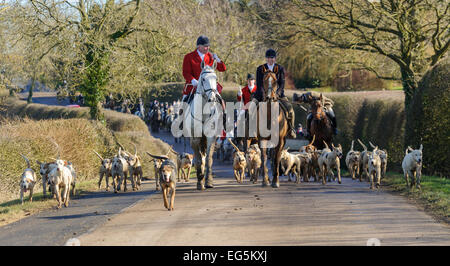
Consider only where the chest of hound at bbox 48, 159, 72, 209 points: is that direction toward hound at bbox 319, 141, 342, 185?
no

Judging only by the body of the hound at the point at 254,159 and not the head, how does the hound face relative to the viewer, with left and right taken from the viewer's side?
facing the viewer

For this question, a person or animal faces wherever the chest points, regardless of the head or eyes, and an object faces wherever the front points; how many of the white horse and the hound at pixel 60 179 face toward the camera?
2

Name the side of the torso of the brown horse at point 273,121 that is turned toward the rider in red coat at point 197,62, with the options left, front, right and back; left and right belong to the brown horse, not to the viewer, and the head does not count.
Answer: right

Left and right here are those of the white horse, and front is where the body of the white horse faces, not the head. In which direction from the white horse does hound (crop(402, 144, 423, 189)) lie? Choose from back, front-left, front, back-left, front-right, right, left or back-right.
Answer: left

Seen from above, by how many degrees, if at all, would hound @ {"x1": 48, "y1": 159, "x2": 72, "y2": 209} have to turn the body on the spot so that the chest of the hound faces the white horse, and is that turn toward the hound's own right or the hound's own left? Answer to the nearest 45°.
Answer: approximately 90° to the hound's own left

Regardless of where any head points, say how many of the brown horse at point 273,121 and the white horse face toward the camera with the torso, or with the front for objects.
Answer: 2

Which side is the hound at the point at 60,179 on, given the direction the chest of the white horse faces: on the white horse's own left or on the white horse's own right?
on the white horse's own right

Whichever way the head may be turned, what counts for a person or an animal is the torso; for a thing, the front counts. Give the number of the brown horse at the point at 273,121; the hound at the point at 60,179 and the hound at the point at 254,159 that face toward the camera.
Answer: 3

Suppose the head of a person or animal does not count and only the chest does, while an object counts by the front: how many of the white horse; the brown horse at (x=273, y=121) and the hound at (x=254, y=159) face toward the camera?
3

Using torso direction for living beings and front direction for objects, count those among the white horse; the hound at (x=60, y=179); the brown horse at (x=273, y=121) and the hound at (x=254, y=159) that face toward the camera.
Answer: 4

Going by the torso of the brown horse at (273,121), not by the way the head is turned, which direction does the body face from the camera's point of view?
toward the camera
